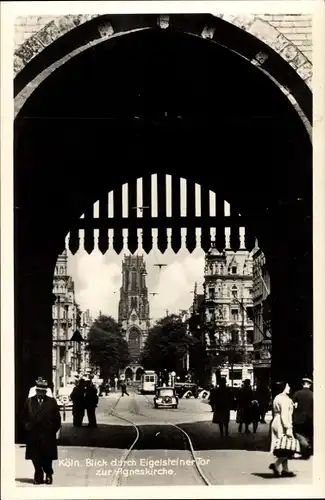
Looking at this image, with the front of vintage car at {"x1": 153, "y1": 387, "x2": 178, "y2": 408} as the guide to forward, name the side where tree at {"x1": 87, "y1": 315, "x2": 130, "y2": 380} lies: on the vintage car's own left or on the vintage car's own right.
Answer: on the vintage car's own right

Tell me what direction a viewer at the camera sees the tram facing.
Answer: facing the viewer

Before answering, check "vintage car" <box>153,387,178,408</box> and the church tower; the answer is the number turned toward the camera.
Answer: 2

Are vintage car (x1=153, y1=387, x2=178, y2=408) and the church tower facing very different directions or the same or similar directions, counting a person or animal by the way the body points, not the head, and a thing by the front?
same or similar directions

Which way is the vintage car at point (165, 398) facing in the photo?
toward the camera
